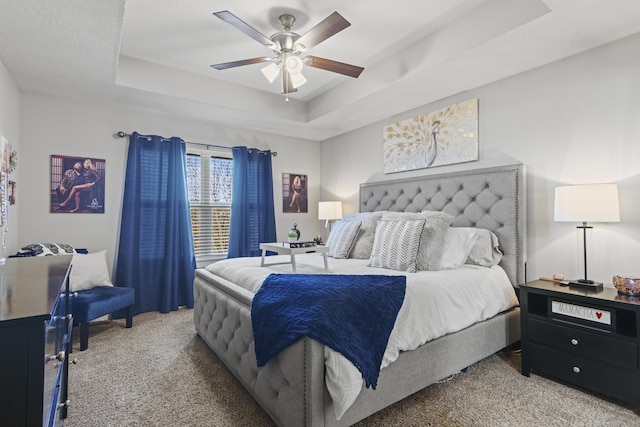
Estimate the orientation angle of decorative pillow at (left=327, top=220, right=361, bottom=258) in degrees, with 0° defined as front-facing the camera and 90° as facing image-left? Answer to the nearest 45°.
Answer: approximately 45°

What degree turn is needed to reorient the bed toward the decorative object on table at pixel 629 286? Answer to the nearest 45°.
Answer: approximately 135° to its left

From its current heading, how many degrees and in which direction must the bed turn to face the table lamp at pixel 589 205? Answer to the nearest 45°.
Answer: approximately 135° to its left

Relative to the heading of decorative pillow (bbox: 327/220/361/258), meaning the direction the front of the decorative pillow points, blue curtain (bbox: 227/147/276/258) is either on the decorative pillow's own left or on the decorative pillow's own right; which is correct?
on the decorative pillow's own right

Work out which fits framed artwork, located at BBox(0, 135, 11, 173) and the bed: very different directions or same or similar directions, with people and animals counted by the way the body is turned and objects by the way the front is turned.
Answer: very different directions

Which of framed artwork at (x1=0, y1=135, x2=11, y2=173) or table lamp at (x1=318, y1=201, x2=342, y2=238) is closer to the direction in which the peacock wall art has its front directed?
the framed artwork

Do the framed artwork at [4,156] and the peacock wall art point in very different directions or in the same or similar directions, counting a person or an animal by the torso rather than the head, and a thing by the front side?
very different directions

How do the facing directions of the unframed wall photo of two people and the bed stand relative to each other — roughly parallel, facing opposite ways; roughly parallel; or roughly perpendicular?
roughly perpendicular

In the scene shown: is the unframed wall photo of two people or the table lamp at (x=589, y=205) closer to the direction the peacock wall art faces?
the unframed wall photo of two people

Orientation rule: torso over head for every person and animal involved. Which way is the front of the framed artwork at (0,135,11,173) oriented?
to the viewer's right

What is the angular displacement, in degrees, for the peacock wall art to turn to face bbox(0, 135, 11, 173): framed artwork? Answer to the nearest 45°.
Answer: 0° — it already faces it
